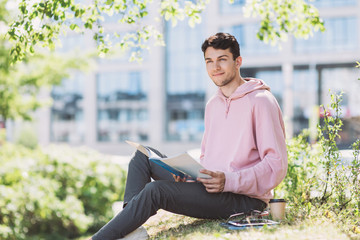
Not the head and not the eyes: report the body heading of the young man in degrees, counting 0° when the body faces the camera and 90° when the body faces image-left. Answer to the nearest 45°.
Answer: approximately 45°

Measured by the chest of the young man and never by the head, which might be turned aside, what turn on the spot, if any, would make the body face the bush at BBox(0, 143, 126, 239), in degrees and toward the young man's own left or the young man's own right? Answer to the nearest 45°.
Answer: approximately 90° to the young man's own right
